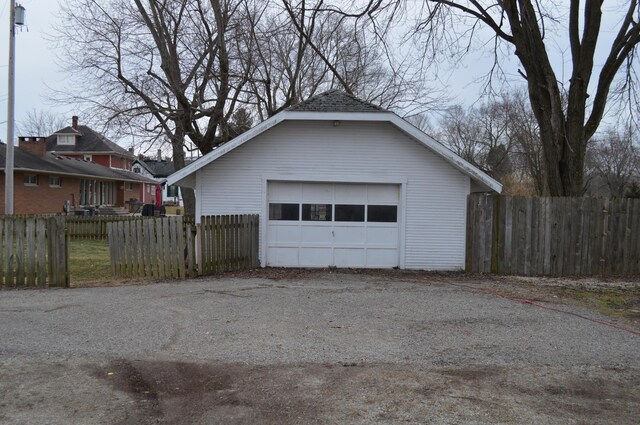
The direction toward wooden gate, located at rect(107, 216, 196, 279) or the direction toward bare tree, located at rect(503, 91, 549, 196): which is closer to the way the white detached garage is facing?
the wooden gate

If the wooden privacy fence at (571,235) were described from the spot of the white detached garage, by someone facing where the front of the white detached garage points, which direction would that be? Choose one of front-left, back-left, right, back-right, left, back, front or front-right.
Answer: left

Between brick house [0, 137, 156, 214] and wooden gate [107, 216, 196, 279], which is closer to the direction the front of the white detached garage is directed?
the wooden gate

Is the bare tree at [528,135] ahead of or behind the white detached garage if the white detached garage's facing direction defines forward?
behind

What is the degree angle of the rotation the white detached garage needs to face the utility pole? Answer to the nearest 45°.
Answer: approximately 90° to its right

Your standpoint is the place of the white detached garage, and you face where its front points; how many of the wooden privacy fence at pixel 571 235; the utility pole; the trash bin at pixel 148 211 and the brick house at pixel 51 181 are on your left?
1

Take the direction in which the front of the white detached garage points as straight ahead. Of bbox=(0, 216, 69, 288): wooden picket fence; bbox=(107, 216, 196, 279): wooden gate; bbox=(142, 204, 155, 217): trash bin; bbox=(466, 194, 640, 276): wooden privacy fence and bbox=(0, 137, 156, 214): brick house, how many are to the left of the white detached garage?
1

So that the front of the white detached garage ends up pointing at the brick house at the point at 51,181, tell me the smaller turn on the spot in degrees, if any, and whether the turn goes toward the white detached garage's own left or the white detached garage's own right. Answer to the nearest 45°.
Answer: approximately 135° to the white detached garage's own right

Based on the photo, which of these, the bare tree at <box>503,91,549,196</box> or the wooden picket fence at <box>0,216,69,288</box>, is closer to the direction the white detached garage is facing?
the wooden picket fence

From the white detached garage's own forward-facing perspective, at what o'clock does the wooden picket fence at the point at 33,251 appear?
The wooden picket fence is roughly at 2 o'clock from the white detached garage.

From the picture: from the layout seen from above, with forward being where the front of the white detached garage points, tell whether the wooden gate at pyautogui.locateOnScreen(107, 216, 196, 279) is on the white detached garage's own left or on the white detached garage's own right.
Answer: on the white detached garage's own right

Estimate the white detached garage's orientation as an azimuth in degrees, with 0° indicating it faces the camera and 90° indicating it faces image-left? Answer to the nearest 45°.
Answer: approximately 0°

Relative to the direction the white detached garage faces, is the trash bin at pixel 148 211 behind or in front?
behind
